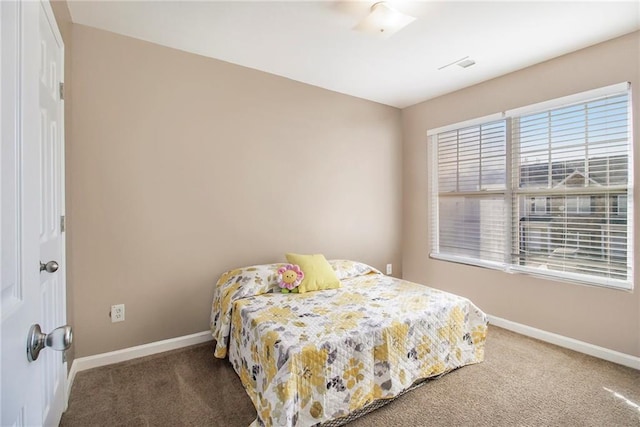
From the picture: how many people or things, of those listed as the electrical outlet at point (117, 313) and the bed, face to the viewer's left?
0

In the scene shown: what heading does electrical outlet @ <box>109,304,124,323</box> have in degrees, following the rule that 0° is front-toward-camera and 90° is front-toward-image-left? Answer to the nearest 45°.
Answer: approximately 315°

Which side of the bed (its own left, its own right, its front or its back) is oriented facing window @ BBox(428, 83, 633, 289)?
left

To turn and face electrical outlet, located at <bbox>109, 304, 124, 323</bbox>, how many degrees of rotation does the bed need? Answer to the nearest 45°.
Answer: approximately 135° to its right

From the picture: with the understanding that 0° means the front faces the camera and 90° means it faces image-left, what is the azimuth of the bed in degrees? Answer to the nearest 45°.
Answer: approximately 315°

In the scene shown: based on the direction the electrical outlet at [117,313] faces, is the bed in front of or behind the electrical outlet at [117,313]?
in front
